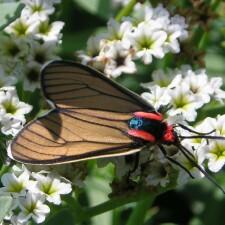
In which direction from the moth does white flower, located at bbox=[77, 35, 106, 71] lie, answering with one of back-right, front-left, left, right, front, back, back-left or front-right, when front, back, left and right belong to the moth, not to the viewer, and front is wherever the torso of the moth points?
left

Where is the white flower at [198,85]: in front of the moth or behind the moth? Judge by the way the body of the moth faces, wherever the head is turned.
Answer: in front

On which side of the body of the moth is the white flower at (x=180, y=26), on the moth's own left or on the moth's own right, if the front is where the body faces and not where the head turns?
on the moth's own left

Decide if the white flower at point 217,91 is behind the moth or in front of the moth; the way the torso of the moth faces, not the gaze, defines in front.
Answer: in front

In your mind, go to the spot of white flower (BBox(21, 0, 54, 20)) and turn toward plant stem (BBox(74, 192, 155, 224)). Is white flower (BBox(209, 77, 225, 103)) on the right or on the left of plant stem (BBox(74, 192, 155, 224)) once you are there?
left

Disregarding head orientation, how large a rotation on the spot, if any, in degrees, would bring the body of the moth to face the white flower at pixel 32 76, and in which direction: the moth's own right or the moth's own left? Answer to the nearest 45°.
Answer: approximately 135° to the moth's own left

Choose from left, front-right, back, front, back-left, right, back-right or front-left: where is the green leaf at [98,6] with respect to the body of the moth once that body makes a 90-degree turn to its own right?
back

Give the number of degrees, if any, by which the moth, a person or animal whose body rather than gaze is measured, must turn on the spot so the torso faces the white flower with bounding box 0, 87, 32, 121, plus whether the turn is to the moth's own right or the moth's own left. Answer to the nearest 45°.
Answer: approximately 135° to the moth's own left

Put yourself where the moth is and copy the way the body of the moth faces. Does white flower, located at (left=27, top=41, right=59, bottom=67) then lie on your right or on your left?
on your left

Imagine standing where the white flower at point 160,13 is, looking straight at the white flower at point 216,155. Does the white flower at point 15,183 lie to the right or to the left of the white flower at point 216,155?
right

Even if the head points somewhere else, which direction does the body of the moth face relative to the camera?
to the viewer's right
